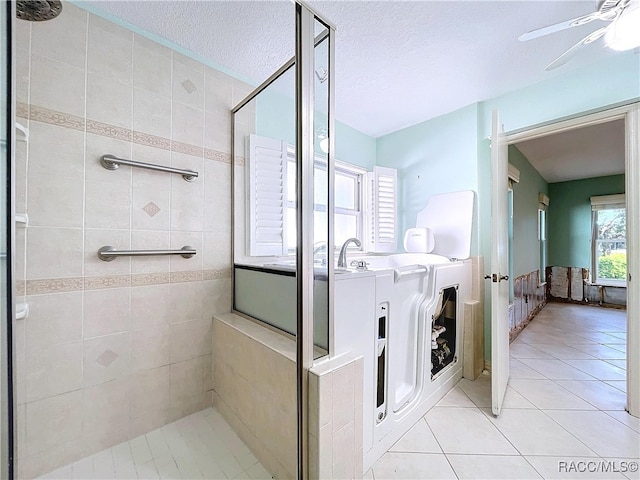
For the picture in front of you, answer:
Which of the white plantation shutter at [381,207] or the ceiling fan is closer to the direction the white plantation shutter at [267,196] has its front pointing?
the ceiling fan

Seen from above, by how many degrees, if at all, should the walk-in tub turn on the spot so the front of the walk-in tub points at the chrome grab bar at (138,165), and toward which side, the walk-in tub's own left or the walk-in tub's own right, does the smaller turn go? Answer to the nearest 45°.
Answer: approximately 135° to the walk-in tub's own right

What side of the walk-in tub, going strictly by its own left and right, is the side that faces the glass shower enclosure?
right

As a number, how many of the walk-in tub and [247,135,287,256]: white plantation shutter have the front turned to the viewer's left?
0

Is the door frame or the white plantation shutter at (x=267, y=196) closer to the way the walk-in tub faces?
the door frame

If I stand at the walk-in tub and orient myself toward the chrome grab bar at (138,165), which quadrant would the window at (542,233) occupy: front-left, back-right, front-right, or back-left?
back-right

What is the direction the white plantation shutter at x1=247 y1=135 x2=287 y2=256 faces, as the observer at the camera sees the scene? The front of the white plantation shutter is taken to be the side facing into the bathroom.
facing the viewer and to the right of the viewer

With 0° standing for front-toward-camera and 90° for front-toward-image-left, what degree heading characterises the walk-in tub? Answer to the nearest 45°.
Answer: approximately 315°

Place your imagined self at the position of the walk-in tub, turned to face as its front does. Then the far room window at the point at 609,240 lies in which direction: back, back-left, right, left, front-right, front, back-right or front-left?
left

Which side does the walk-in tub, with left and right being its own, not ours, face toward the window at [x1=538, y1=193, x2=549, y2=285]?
left

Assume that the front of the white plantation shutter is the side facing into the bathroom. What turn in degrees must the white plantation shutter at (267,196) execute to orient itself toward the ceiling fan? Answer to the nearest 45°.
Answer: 0° — it already faces it
